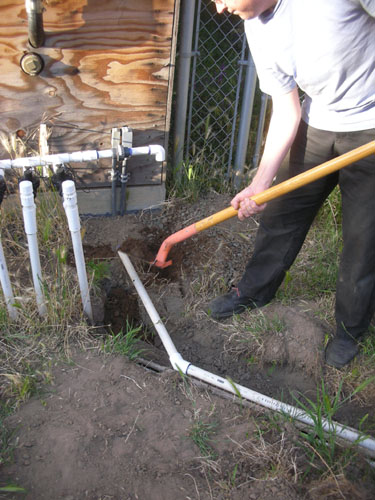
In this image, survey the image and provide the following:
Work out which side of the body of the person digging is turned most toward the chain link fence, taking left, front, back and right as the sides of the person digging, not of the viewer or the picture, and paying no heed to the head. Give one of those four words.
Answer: right

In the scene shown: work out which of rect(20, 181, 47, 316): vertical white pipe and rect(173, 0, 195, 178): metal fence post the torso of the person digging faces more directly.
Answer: the vertical white pipe

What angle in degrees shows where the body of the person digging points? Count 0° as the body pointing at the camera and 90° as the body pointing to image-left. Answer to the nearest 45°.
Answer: approximately 45°

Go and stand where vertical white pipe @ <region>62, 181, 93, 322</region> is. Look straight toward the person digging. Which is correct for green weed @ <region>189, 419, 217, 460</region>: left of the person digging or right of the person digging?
right

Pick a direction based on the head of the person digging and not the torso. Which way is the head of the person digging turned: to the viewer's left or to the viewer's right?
to the viewer's left

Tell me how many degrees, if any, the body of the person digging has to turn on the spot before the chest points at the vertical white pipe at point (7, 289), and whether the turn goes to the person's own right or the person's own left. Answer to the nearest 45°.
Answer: approximately 45° to the person's own right

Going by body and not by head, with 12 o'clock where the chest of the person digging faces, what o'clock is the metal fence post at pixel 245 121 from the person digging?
The metal fence post is roughly at 4 o'clock from the person digging.

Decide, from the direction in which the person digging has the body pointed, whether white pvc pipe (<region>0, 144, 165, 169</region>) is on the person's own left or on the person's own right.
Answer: on the person's own right

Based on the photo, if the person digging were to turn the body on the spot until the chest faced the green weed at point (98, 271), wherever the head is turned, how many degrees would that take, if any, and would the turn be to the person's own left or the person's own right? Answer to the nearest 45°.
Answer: approximately 45° to the person's own right
